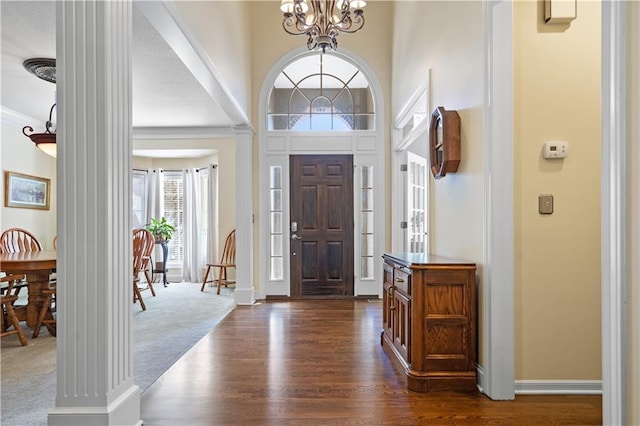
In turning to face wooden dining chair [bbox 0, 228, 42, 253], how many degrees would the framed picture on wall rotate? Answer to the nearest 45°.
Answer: approximately 45° to its right

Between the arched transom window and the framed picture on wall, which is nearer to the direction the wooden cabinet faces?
the framed picture on wall

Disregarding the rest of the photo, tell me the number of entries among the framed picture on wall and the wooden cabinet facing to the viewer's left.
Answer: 1

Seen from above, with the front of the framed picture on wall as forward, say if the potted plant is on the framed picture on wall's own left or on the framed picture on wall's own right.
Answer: on the framed picture on wall's own left

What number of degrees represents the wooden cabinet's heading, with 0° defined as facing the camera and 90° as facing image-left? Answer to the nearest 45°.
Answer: approximately 90°
